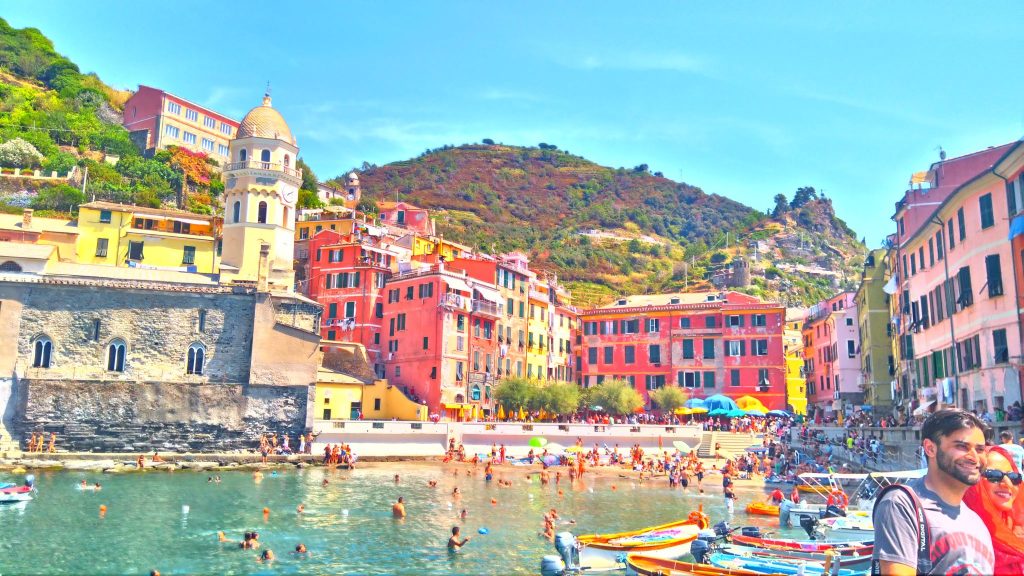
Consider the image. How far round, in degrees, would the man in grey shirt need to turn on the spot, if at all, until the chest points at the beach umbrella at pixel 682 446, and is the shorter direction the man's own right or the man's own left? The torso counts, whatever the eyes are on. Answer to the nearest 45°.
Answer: approximately 135° to the man's own left

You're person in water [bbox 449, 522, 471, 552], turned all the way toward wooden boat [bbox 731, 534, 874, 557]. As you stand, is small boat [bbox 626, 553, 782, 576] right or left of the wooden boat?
right

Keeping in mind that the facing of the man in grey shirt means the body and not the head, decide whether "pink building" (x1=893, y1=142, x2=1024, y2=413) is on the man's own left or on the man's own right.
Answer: on the man's own left

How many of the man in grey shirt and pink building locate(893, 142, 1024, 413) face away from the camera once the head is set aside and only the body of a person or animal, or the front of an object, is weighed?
0

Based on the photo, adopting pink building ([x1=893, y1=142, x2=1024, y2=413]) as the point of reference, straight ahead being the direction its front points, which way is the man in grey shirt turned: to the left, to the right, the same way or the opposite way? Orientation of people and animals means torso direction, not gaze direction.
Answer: to the left

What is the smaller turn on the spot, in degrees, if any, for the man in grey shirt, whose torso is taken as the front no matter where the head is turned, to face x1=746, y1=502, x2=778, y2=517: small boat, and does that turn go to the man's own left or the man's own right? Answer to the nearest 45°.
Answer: approximately 135° to the man's own left

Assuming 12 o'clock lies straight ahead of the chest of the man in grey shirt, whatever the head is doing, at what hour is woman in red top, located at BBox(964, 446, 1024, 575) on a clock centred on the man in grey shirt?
The woman in red top is roughly at 8 o'clock from the man in grey shirt.

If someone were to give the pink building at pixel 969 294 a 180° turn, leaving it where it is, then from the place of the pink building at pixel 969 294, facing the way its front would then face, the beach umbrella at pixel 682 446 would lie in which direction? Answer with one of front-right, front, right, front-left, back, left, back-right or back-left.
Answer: left

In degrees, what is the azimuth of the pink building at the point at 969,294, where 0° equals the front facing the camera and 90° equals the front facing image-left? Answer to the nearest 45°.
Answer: approximately 45°

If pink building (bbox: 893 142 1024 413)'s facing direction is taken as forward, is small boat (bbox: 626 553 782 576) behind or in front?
in front

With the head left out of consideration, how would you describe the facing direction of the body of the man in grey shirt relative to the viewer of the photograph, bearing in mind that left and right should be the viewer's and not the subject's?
facing the viewer and to the right of the viewer

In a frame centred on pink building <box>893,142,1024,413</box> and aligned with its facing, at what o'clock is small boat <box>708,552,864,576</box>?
The small boat is roughly at 11 o'clock from the pink building.

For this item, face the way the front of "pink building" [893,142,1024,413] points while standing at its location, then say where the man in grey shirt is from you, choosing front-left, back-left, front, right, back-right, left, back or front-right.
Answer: front-left
